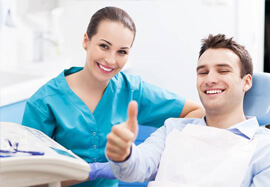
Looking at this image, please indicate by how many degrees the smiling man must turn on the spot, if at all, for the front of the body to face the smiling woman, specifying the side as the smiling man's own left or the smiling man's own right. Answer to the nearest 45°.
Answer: approximately 90° to the smiling man's own right

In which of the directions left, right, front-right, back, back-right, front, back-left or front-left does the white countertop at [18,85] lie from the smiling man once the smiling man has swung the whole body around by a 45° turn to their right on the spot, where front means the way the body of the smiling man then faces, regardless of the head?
front-right

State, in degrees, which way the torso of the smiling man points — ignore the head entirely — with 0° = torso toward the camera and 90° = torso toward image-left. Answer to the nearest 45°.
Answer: approximately 45°
